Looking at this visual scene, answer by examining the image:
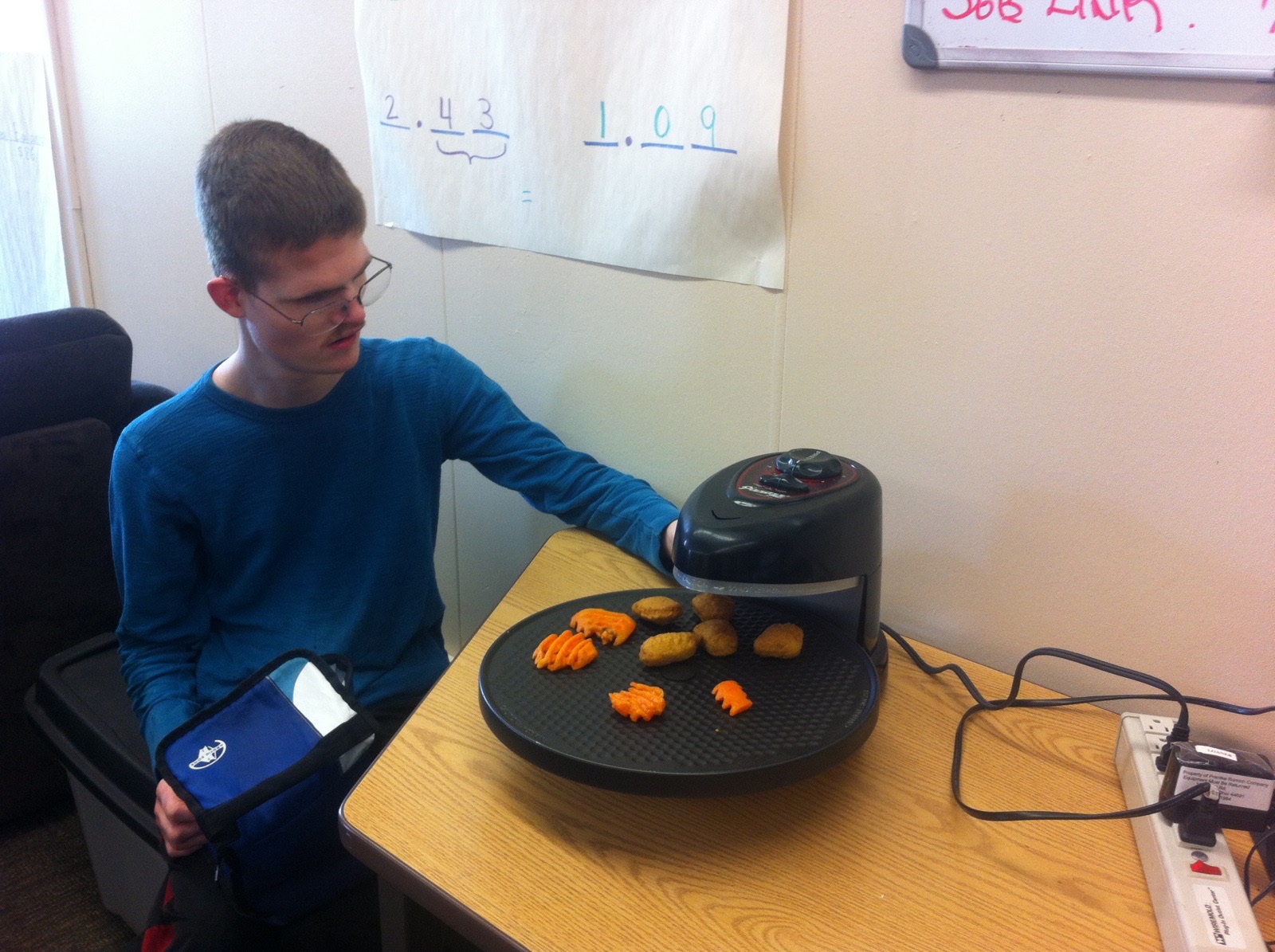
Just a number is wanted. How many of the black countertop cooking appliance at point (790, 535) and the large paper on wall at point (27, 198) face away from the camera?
0

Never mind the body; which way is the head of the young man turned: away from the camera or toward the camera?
toward the camera

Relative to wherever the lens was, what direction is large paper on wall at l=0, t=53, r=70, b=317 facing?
facing the viewer and to the right of the viewer

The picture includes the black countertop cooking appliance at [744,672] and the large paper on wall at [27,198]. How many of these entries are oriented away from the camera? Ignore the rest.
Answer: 0

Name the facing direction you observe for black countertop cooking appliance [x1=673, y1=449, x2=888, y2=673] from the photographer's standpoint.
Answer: facing the viewer and to the left of the viewer
